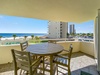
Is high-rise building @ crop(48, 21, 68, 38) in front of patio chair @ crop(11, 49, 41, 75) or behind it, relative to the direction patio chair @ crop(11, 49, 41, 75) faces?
in front

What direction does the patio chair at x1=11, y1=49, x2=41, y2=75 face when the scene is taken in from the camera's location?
facing away from the viewer and to the right of the viewer
